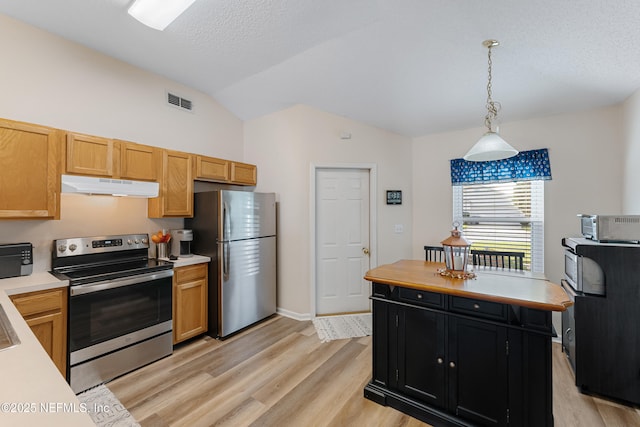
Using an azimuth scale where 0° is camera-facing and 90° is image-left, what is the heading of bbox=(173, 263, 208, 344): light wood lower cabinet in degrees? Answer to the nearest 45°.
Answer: approximately 315°

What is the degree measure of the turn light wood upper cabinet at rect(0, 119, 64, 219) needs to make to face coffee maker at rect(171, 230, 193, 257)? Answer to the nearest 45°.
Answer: approximately 45° to its left

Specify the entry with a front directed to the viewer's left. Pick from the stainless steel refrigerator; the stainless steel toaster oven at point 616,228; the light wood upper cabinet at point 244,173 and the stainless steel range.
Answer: the stainless steel toaster oven

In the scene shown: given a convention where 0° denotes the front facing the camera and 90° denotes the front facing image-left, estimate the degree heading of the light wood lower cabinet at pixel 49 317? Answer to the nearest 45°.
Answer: approximately 315°

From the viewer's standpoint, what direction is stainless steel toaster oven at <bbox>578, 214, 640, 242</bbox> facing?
to the viewer's left

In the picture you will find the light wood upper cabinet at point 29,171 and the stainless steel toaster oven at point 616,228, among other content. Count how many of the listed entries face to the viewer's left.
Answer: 1

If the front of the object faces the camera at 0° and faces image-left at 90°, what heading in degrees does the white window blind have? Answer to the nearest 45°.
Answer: approximately 45°
